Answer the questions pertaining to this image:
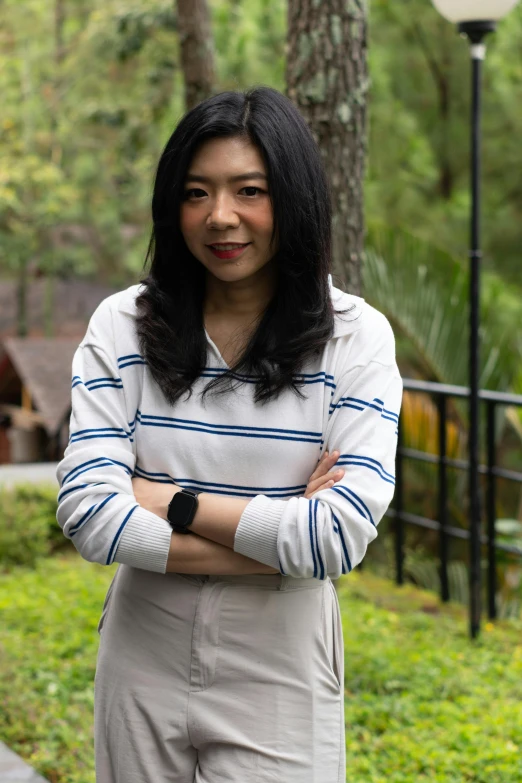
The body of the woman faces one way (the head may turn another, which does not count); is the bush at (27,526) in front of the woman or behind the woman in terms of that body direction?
behind

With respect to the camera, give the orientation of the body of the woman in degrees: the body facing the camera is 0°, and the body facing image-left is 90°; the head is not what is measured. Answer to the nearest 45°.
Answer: approximately 0°

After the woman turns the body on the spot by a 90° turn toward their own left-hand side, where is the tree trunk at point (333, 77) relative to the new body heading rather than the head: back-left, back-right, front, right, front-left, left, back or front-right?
left

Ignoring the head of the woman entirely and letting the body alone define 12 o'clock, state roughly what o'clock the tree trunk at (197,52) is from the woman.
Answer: The tree trunk is roughly at 6 o'clock from the woman.
